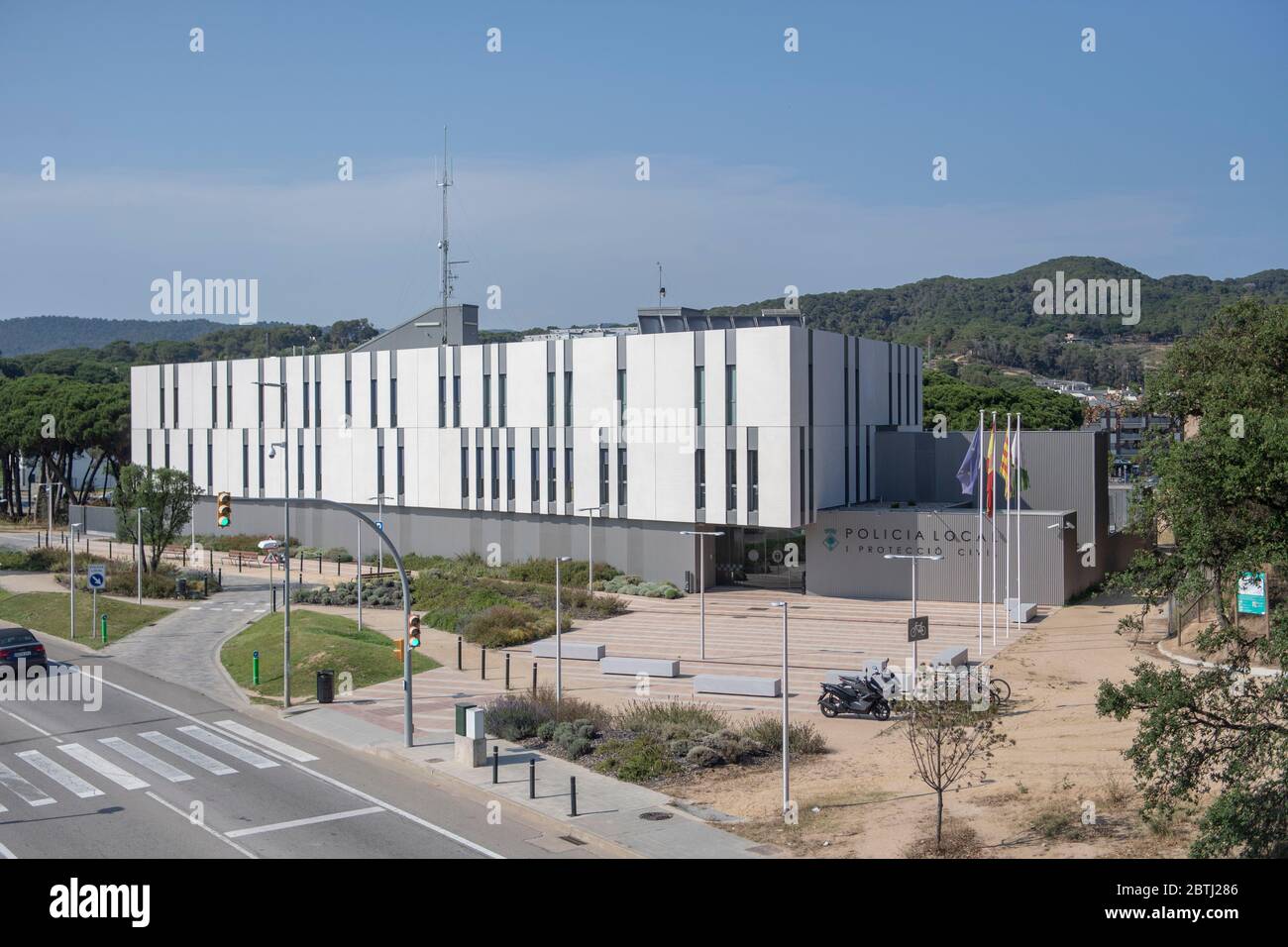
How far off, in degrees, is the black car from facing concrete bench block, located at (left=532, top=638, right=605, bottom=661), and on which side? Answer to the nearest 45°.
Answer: approximately 135° to its right

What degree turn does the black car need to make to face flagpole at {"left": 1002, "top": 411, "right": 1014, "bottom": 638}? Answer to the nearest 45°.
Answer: approximately 135° to its right

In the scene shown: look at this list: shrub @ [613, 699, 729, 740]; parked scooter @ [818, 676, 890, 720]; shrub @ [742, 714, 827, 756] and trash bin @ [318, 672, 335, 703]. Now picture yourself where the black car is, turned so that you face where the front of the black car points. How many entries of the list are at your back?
4

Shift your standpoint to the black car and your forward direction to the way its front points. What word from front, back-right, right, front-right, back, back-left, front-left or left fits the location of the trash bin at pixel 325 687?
back

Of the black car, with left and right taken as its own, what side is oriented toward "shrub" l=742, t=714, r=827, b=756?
back

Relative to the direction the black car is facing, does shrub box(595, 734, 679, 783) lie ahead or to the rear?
to the rear

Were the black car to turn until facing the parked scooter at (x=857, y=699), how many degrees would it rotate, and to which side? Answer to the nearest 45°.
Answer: approximately 180°

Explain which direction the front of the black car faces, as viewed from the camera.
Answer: facing away from the viewer and to the left of the viewer

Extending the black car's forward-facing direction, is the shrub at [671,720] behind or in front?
behind

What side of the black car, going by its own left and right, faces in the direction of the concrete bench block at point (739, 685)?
back

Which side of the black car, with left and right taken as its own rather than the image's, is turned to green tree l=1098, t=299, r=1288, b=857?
back

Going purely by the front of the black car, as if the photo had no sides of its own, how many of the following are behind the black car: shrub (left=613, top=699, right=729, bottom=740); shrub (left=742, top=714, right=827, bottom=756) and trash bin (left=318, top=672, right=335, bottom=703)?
3
